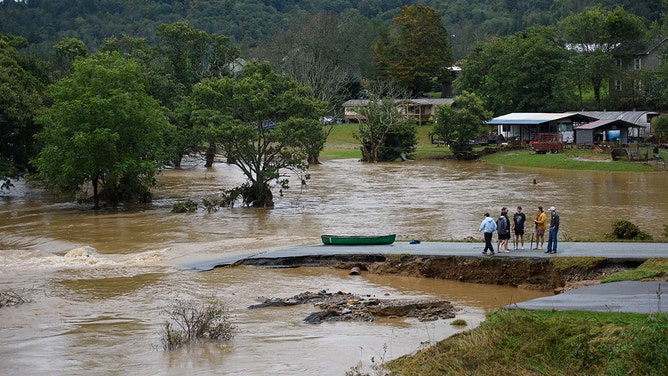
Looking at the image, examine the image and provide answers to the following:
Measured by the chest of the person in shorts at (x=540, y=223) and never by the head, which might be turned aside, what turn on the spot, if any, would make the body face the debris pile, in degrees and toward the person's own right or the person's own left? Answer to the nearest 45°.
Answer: approximately 45° to the person's own left

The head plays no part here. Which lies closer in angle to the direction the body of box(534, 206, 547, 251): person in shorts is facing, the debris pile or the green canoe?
the green canoe

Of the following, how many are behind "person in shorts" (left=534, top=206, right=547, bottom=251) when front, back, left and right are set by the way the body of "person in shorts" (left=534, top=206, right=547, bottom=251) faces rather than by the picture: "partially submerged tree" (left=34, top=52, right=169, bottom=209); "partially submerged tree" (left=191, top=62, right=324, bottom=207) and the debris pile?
0

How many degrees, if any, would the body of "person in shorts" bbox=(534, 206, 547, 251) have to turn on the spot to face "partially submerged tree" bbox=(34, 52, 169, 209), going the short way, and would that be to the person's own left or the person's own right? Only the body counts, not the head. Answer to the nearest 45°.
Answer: approximately 45° to the person's own right

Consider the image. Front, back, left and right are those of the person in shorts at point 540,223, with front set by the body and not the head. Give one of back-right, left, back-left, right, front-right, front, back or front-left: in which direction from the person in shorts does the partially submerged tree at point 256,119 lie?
front-right

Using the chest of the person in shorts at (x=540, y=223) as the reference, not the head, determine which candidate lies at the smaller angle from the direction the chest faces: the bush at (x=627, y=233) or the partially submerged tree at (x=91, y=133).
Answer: the partially submerged tree

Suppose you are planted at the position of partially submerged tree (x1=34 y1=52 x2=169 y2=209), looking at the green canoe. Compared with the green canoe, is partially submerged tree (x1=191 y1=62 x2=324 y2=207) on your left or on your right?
left

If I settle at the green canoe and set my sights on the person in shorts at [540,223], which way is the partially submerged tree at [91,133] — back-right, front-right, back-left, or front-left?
back-left

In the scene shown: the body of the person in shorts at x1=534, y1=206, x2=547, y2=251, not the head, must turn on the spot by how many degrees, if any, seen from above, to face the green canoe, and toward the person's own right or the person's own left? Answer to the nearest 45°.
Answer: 0° — they already face it

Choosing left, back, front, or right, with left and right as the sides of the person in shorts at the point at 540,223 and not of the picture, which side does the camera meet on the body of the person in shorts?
left

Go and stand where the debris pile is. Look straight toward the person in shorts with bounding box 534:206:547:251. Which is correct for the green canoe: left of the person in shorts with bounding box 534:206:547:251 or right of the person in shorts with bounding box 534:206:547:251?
left

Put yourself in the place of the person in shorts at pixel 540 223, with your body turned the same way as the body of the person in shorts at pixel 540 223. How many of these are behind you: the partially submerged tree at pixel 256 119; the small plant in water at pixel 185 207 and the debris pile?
0

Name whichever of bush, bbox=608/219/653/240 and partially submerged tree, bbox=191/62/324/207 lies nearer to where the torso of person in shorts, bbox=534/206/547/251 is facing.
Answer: the partially submerged tree

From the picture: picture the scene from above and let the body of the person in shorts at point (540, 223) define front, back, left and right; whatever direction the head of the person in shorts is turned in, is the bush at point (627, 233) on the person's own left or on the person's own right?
on the person's own left
